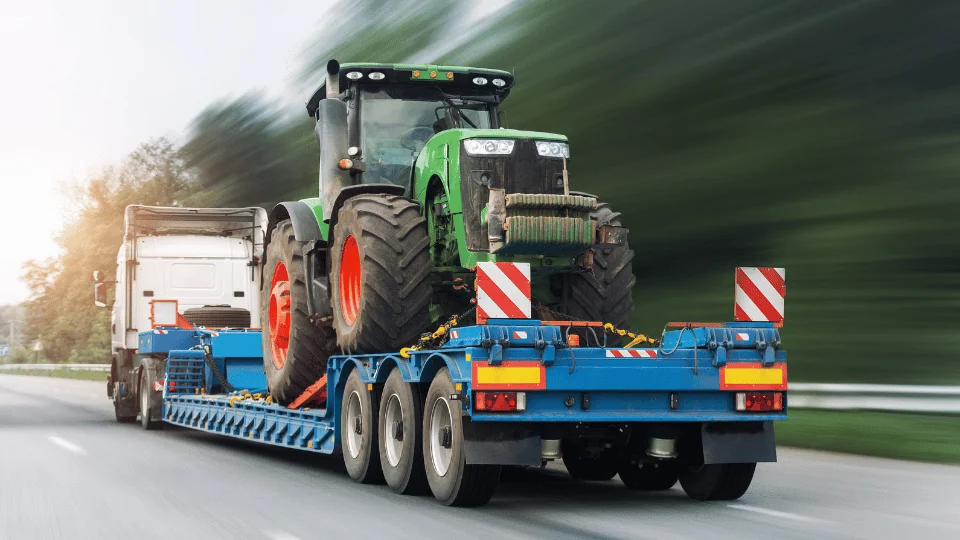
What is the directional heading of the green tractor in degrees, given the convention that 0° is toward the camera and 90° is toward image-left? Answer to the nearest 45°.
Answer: approximately 315°

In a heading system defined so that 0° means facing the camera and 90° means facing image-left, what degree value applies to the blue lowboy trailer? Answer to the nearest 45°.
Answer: approximately 135°

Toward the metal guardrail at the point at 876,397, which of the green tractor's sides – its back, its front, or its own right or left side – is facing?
left

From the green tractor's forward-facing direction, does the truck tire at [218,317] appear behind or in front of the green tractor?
behind

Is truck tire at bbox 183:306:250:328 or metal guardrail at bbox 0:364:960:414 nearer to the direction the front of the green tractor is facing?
the metal guardrail

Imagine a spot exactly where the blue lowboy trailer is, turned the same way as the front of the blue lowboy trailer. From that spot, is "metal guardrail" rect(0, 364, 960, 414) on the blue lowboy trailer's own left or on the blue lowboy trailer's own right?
on the blue lowboy trailer's own right
